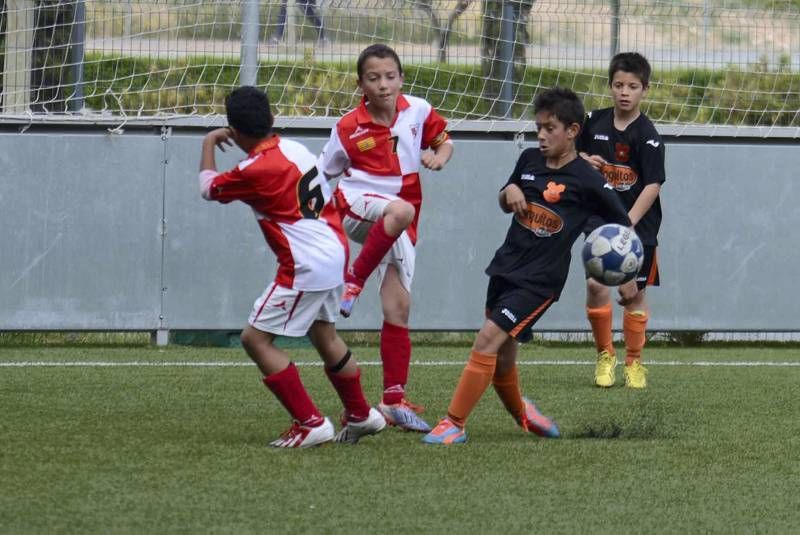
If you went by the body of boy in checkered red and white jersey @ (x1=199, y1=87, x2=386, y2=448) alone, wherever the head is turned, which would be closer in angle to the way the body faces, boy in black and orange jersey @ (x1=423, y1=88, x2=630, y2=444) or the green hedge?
the green hedge

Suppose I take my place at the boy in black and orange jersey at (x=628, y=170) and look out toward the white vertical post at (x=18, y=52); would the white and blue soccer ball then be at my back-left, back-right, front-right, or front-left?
back-left

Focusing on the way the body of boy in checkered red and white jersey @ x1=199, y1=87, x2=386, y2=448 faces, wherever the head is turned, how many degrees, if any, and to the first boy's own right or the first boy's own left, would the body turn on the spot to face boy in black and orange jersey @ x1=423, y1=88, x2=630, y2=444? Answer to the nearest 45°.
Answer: approximately 135° to the first boy's own right

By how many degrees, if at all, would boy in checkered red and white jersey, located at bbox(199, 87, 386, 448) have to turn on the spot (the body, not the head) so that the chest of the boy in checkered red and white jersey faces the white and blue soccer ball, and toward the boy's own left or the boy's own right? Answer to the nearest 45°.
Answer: approximately 135° to the boy's own right

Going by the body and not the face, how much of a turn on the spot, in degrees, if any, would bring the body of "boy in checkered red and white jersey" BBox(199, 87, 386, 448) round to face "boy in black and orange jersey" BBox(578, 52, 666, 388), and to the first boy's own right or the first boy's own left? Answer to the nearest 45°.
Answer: approximately 90° to the first boy's own right
